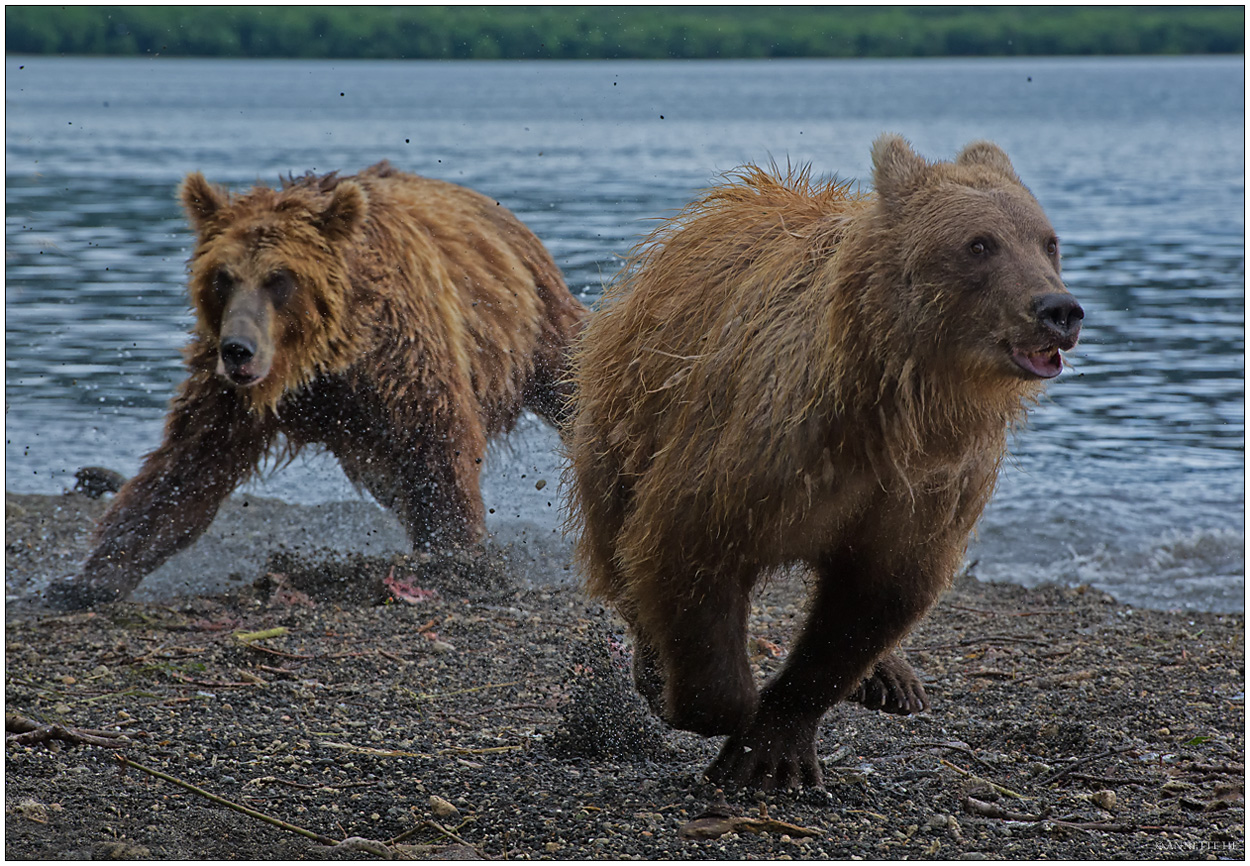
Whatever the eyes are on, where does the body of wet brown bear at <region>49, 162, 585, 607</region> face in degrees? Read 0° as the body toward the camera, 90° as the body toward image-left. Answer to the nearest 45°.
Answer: approximately 45°

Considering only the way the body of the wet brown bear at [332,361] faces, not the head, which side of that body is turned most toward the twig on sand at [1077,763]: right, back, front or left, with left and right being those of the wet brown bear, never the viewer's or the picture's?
left

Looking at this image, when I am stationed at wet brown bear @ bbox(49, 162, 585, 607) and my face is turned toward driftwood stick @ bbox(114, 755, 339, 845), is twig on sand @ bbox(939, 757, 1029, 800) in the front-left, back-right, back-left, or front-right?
front-left

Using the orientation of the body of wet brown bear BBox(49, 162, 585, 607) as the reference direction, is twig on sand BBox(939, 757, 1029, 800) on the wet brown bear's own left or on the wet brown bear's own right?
on the wet brown bear's own left

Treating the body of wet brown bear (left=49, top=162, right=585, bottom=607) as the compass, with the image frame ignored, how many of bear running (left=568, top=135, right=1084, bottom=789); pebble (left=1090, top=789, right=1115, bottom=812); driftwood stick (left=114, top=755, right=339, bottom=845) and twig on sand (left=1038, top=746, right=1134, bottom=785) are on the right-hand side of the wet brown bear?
0

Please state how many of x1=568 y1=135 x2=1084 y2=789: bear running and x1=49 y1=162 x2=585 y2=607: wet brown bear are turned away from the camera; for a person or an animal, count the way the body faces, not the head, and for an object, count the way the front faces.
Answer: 0

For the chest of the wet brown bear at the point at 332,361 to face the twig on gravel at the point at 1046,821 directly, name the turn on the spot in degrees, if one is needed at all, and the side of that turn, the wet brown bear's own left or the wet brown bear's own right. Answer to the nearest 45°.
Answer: approximately 90° to the wet brown bear's own left

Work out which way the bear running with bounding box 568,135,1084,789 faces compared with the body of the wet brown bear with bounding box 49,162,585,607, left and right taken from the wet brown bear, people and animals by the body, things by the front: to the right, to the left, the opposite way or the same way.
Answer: to the left

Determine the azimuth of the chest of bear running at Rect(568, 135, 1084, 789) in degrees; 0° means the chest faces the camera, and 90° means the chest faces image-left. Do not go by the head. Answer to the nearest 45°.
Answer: approximately 315°
